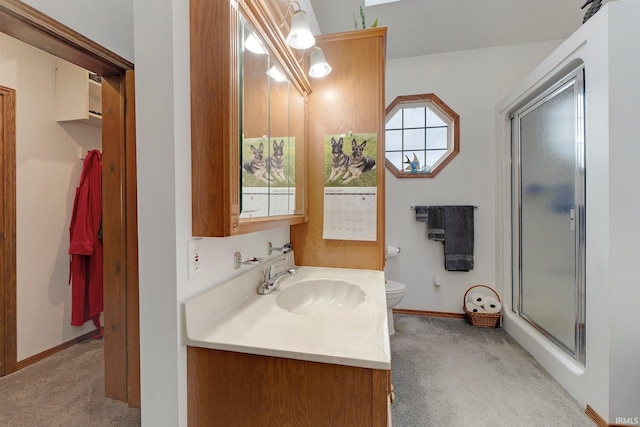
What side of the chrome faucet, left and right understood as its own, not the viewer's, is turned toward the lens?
right

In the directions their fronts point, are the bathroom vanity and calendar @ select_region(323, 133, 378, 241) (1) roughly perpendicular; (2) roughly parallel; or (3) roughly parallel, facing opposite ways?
roughly perpendicular

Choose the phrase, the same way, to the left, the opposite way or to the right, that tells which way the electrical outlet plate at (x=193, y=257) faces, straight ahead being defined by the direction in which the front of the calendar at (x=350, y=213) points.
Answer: to the left

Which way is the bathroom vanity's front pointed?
to the viewer's right

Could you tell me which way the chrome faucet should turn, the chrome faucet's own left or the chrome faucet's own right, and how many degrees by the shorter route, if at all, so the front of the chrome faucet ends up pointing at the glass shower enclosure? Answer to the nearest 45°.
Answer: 0° — it already faces it

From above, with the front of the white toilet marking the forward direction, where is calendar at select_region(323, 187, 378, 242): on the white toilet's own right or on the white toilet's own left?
on the white toilet's own right

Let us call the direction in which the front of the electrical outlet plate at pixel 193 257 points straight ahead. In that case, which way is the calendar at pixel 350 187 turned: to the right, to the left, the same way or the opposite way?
to the right

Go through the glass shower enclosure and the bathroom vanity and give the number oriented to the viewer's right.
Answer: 1

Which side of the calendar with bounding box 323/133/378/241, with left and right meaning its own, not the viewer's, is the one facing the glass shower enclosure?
left
